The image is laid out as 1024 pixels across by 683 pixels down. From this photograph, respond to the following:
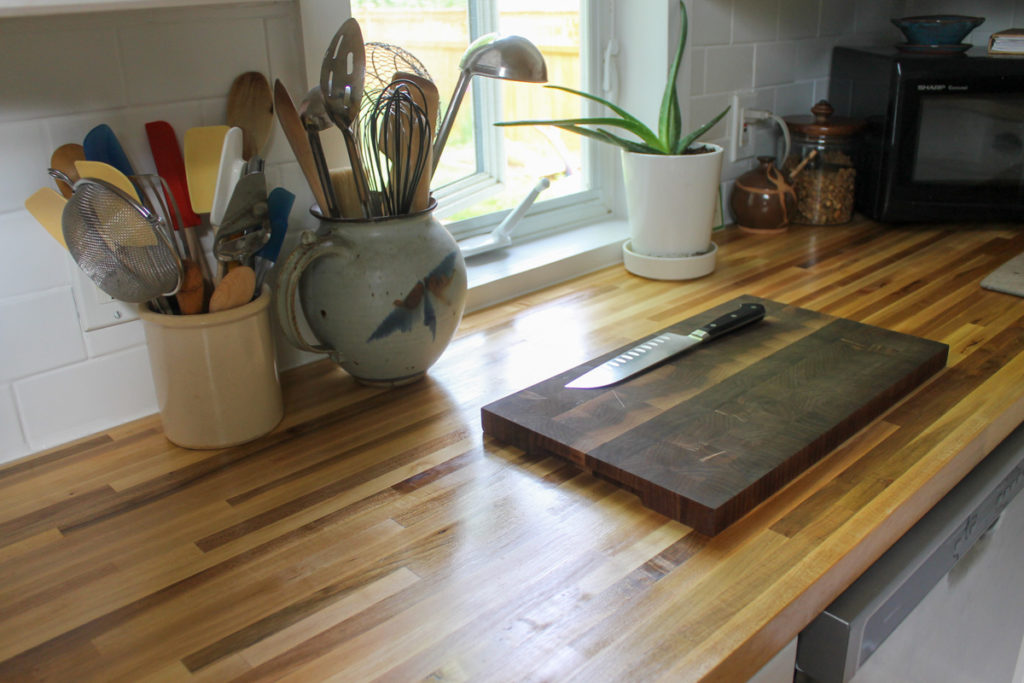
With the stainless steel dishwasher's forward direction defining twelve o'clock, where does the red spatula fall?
The red spatula is roughly at 4 o'clock from the stainless steel dishwasher.

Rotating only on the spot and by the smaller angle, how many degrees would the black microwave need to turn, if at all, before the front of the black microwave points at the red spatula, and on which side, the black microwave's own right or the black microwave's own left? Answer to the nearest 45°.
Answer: approximately 45° to the black microwave's own right

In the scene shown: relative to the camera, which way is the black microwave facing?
toward the camera

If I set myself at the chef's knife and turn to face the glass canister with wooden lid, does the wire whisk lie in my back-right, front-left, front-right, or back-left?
back-left

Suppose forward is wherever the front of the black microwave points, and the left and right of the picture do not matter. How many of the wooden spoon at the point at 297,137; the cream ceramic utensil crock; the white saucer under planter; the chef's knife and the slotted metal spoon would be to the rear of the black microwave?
0

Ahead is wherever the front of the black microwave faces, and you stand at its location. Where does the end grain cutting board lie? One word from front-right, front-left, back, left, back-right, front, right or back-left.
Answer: front

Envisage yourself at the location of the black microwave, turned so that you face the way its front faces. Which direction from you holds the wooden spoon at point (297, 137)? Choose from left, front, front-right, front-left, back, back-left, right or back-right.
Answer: front-right

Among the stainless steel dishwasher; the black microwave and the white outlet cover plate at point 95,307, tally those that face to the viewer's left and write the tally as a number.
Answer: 0

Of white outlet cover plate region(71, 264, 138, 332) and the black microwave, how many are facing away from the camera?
0

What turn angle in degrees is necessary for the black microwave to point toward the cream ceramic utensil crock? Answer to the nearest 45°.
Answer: approximately 45° to its right

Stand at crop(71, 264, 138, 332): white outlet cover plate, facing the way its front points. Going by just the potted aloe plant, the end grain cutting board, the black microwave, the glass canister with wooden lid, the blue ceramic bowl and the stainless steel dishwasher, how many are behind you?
0

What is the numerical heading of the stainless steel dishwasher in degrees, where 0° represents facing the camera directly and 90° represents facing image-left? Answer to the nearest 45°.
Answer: approximately 315°

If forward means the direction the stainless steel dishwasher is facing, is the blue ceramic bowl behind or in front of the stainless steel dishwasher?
behind

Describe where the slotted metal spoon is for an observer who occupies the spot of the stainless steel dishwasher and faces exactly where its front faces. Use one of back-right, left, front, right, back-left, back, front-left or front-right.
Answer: back-right
